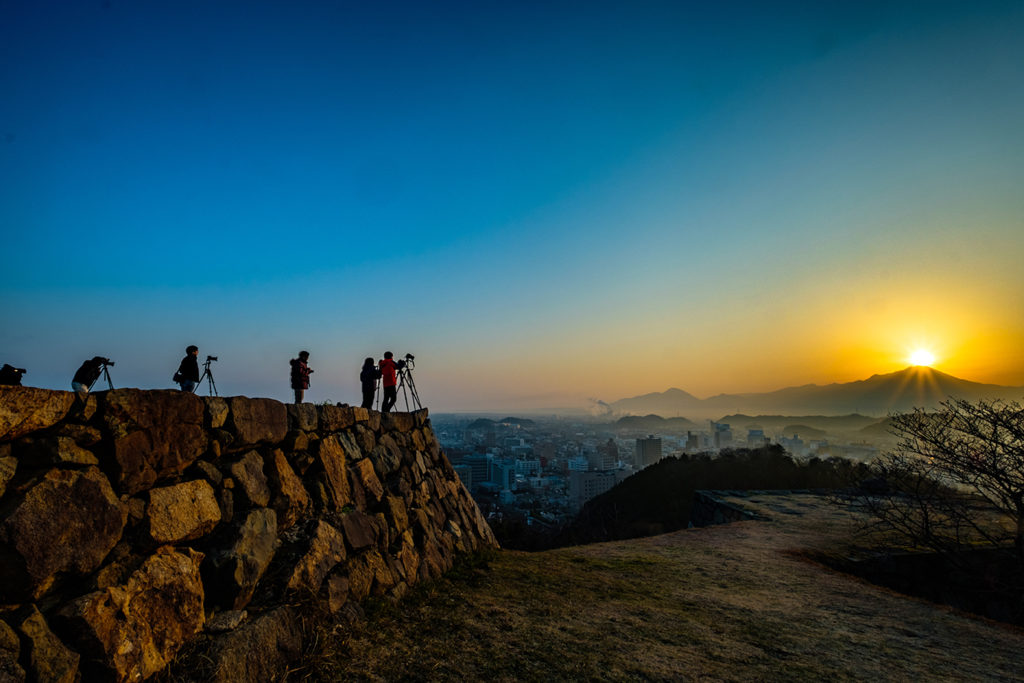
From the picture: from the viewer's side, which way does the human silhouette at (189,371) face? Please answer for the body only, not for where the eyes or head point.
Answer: to the viewer's right

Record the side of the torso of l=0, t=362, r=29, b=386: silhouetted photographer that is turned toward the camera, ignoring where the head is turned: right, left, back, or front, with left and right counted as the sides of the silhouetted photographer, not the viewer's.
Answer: right

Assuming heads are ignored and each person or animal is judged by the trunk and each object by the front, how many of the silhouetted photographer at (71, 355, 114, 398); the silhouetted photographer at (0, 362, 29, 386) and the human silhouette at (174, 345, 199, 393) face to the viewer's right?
3

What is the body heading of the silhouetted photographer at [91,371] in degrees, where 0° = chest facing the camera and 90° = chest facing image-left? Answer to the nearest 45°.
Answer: approximately 270°

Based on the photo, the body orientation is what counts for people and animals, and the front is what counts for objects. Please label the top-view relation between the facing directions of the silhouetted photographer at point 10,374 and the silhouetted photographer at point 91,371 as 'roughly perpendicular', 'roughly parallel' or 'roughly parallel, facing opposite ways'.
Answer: roughly parallel

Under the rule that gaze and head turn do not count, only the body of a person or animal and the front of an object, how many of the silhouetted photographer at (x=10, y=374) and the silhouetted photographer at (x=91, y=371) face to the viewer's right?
2

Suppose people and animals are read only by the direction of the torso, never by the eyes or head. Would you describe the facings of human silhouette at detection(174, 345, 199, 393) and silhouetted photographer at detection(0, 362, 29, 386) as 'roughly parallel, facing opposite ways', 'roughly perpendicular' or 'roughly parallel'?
roughly parallel

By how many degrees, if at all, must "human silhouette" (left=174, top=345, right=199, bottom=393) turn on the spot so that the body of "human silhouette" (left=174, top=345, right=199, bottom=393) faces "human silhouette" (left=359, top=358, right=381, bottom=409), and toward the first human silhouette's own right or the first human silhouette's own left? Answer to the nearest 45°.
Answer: approximately 45° to the first human silhouette's own left
